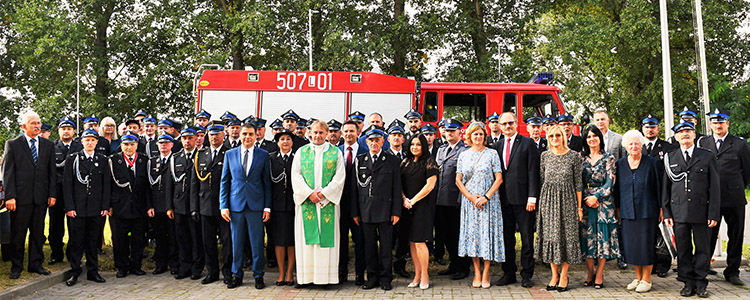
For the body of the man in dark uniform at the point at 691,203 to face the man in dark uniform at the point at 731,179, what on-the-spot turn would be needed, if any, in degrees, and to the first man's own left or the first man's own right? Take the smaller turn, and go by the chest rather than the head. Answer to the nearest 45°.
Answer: approximately 135° to the first man's own left

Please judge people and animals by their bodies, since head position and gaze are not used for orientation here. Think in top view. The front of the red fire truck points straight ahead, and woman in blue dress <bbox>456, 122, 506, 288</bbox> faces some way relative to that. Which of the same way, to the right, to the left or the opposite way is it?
to the right

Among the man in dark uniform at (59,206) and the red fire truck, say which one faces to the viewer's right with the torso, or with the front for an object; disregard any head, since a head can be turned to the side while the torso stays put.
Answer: the red fire truck

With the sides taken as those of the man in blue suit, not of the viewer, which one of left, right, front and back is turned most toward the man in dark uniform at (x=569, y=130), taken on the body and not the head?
left

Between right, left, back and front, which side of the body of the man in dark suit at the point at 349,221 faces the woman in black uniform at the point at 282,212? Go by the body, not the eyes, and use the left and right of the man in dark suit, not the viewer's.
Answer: right

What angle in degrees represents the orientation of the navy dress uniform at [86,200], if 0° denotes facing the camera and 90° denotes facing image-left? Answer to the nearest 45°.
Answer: approximately 0°

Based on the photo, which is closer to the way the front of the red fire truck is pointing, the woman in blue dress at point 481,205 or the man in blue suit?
the woman in blue dress
